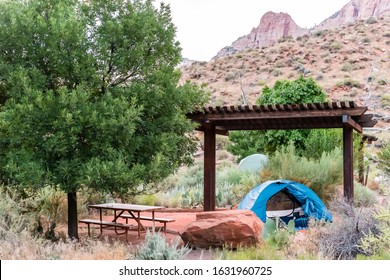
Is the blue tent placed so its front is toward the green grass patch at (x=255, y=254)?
yes

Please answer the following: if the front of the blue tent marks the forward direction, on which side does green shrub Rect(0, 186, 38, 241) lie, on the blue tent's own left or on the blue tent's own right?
on the blue tent's own right

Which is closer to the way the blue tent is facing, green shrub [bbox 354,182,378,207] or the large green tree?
the large green tree

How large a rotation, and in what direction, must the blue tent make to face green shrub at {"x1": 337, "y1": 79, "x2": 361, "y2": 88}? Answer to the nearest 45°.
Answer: approximately 180°

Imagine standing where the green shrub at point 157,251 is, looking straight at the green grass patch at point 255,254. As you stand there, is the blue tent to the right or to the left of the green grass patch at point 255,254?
left

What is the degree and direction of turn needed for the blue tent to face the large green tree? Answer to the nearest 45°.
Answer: approximately 45° to its right

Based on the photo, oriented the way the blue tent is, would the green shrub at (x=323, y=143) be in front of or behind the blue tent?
behind

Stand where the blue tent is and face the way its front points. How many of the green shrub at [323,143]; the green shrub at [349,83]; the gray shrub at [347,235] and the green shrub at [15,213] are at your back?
2

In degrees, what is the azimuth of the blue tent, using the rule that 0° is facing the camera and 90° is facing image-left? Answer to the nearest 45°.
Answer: approximately 0°
